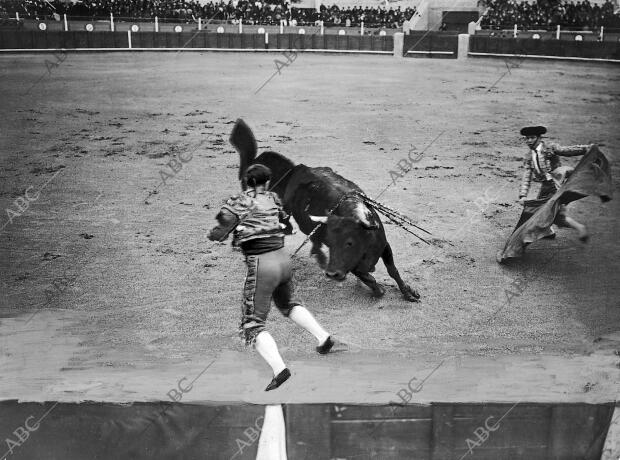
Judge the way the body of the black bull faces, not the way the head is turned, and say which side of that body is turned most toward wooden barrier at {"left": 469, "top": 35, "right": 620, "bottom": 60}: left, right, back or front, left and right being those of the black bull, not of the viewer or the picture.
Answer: left

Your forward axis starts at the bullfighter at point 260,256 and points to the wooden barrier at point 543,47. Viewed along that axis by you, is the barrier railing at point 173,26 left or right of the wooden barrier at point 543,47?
left

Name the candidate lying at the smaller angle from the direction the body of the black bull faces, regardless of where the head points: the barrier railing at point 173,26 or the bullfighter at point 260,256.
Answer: the bullfighter

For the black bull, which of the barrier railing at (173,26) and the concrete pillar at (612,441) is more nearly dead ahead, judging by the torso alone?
the concrete pillar

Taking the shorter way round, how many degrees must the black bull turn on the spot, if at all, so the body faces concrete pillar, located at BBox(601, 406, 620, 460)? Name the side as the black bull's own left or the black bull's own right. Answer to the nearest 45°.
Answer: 0° — it already faces it

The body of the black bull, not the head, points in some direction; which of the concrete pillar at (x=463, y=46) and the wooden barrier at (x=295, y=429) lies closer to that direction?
the wooden barrier

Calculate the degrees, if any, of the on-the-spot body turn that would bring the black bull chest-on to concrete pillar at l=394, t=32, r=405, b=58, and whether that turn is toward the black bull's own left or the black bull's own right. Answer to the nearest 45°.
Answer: approximately 135° to the black bull's own left

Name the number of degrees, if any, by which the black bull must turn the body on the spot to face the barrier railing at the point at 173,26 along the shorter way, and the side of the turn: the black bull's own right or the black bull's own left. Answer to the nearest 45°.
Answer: approximately 135° to the black bull's own left

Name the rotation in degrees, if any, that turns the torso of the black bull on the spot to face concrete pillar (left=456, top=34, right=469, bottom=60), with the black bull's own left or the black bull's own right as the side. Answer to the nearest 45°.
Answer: approximately 135° to the black bull's own left

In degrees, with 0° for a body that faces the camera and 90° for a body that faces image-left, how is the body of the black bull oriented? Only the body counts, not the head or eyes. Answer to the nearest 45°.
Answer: approximately 315°
